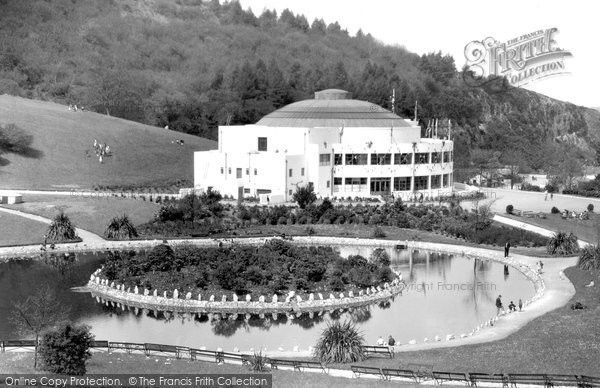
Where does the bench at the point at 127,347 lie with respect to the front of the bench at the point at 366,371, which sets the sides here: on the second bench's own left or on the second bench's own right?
on the second bench's own left

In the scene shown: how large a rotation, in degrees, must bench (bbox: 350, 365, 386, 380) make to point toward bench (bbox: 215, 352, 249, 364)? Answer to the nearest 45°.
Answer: approximately 135° to its left

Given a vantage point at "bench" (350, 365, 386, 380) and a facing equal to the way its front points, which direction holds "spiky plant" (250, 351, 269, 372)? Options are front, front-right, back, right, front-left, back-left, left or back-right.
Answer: back-left

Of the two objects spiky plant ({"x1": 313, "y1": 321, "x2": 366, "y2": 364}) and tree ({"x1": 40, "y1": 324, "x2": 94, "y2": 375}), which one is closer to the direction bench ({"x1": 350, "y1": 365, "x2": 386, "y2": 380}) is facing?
the spiky plant

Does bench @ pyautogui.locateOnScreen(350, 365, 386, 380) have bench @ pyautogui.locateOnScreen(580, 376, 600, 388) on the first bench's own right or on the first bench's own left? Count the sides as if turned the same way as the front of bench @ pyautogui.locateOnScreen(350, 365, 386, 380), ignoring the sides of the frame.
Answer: on the first bench's own right

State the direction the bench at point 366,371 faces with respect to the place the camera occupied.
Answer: facing away from the viewer and to the right of the viewer

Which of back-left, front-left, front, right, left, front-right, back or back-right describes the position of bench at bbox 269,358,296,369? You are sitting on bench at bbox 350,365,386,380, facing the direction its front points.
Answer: back-left

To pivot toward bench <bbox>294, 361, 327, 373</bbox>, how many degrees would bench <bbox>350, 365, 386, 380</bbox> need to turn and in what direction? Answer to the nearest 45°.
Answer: approximately 135° to its left

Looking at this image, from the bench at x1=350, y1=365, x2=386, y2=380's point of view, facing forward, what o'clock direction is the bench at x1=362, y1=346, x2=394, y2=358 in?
the bench at x1=362, y1=346, x2=394, y2=358 is roughly at 11 o'clock from the bench at x1=350, y1=365, x2=386, y2=380.
